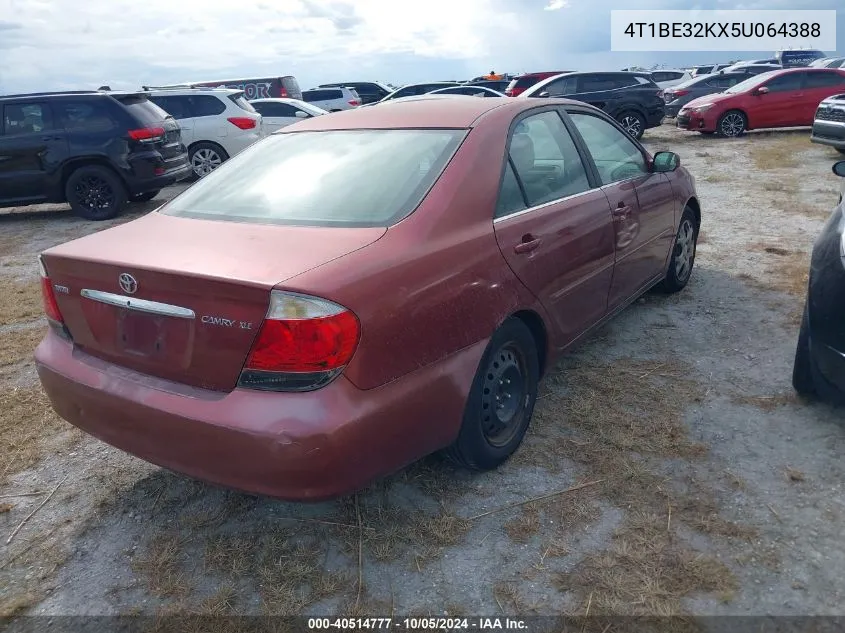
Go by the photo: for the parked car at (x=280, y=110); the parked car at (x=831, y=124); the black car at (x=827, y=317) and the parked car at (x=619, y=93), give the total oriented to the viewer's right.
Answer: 1

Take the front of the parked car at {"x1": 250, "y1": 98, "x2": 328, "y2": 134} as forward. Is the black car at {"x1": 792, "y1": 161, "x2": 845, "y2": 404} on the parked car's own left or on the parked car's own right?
on the parked car's own right

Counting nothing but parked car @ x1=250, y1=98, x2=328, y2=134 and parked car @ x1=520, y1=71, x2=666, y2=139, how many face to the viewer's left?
1

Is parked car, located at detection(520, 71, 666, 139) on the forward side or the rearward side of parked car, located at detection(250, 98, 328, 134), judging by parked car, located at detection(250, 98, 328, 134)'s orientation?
on the forward side

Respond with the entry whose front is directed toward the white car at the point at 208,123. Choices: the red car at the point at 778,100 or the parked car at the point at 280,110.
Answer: the red car

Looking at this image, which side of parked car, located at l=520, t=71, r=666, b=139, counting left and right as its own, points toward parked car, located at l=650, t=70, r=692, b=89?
right

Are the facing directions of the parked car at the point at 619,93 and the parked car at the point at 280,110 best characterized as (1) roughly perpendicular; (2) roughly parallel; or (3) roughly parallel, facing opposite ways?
roughly parallel, facing opposite ways

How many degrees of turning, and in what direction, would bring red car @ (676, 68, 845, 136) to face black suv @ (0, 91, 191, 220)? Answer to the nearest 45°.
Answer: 0° — it already faces it

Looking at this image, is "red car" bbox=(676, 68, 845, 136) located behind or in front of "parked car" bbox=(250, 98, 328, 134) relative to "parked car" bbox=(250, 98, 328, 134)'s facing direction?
in front

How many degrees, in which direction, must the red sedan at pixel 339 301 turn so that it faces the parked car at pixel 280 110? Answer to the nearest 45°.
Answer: approximately 45° to its left

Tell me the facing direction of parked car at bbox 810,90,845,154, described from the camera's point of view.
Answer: facing the viewer and to the left of the viewer

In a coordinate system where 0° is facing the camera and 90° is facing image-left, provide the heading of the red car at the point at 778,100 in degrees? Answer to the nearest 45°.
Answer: approximately 45°
